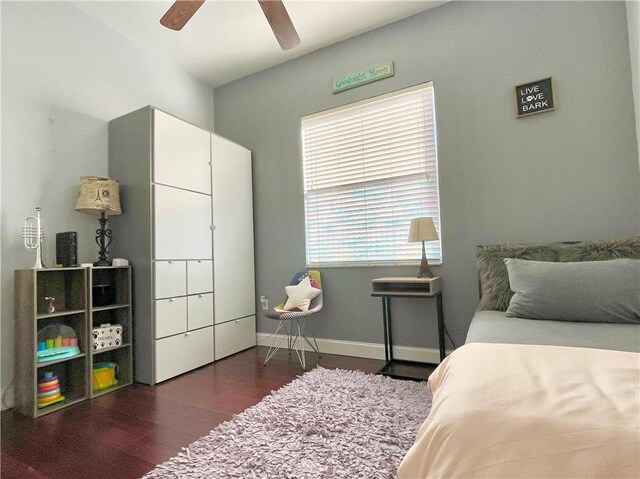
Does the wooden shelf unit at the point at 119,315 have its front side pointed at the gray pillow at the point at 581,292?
yes

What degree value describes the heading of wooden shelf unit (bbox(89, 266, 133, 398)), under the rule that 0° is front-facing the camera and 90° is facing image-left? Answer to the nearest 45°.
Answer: approximately 315°

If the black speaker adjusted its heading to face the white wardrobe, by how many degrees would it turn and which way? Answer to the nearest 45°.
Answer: approximately 45° to its left

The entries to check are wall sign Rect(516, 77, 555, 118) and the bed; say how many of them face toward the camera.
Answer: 2

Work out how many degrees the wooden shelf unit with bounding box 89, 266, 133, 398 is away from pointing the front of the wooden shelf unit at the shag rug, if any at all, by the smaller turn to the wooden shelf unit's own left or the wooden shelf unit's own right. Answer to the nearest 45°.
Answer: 0° — it already faces it

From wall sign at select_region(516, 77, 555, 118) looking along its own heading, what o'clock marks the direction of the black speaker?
The black speaker is roughly at 2 o'clock from the wall sign.

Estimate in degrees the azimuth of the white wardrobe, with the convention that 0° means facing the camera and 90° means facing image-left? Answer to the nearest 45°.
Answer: approximately 315°
